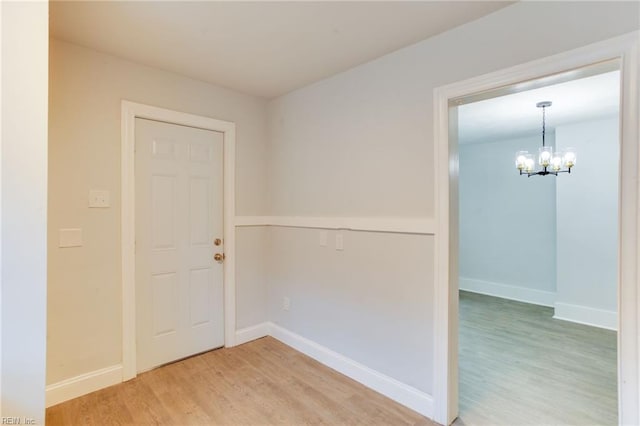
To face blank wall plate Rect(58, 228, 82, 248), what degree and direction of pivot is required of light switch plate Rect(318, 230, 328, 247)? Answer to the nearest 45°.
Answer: approximately 45° to its right

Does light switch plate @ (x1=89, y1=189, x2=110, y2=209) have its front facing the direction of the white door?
no

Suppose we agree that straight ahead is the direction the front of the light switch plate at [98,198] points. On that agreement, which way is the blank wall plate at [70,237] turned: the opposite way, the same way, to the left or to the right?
the same way

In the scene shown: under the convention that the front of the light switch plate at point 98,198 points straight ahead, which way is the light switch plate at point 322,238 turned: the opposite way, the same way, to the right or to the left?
to the right

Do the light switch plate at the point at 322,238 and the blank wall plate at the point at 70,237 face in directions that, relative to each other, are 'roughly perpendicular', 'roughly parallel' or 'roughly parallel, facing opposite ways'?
roughly perpendicular

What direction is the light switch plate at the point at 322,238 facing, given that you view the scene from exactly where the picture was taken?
facing the viewer and to the left of the viewer

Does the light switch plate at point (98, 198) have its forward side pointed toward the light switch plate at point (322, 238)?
no

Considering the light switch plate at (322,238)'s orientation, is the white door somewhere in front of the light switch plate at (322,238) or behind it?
in front

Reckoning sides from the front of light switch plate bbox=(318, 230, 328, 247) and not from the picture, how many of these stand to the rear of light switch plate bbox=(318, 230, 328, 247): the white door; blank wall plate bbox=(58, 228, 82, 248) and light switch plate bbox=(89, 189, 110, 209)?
0

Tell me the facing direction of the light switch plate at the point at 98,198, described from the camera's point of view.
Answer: facing the viewer

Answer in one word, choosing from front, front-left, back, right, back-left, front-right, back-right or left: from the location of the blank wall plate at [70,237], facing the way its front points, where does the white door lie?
left
